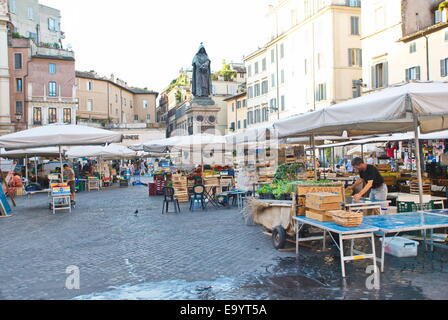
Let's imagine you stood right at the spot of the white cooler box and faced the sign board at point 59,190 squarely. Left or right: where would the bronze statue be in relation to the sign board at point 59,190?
right

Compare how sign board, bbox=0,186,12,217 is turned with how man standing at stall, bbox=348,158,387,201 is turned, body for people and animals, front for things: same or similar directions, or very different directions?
very different directions

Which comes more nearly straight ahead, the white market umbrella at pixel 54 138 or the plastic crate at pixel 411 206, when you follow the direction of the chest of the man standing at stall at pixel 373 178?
the white market umbrella

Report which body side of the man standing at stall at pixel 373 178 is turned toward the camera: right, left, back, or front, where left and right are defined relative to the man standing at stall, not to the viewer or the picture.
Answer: left

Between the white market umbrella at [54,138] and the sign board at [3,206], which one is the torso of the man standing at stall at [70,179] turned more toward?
the sign board

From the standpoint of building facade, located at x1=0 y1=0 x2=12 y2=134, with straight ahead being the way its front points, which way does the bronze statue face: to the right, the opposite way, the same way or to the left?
to the right

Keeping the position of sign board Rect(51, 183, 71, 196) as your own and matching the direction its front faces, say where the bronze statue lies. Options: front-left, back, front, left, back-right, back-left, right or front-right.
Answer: back-left
